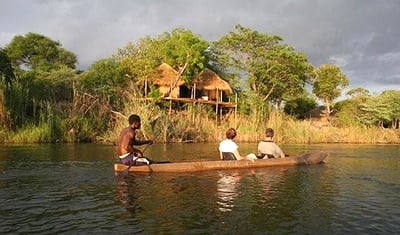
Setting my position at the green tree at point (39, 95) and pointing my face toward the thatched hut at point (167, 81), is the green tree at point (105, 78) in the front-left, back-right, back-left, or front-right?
front-left

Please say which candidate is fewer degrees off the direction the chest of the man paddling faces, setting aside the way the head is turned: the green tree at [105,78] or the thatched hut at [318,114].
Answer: the thatched hut

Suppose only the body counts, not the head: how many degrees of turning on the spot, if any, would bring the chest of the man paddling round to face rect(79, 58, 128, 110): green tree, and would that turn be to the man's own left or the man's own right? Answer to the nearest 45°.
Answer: approximately 45° to the man's own left

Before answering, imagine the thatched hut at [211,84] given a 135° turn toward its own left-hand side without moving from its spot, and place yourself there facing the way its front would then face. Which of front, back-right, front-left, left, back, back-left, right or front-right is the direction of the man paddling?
back-right

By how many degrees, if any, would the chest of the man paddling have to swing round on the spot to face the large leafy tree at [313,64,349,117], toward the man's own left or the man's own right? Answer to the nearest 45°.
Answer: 0° — they already face it

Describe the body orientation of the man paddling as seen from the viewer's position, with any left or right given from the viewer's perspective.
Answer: facing away from the viewer and to the right of the viewer

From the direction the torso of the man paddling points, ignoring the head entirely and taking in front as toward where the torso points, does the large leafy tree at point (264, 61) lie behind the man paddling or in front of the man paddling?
in front

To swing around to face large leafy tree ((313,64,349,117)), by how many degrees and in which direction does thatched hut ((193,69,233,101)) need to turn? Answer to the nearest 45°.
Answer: approximately 135° to its left

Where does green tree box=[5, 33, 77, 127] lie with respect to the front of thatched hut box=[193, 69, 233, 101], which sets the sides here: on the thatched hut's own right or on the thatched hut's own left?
on the thatched hut's own right

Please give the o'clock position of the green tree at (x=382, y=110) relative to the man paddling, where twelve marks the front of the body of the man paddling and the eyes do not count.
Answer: The green tree is roughly at 12 o'clock from the man paddling.

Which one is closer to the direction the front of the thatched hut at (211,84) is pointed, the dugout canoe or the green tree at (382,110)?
the dugout canoe

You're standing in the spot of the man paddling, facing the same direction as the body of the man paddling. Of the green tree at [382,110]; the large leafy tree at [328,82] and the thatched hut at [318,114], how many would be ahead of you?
3

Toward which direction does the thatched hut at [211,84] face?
toward the camera

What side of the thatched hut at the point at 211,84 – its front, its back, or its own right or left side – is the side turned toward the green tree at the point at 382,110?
left

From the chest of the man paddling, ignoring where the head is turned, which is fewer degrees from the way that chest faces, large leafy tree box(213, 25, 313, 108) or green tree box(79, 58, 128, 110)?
the large leafy tree

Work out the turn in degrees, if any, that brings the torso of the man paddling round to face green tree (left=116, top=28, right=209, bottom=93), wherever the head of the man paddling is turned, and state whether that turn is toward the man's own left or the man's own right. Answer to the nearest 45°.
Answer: approximately 45° to the man's own left
